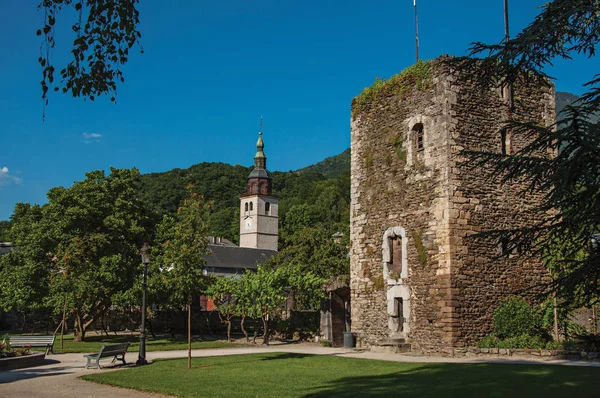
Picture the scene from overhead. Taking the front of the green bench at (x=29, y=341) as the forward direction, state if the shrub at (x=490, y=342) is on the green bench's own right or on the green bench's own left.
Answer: on the green bench's own left

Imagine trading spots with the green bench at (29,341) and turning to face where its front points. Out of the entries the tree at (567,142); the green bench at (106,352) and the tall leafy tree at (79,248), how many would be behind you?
1

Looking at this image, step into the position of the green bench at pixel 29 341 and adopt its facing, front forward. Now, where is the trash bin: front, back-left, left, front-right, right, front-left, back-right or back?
left

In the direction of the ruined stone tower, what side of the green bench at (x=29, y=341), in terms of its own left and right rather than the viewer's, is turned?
left

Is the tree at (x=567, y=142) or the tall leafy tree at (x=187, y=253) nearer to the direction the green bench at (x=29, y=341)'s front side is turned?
the tree

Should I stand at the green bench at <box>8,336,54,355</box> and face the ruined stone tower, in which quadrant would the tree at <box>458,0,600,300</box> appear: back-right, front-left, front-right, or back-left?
front-right

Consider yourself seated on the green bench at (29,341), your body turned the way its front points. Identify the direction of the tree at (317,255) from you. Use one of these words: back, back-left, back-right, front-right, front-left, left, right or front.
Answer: back-left

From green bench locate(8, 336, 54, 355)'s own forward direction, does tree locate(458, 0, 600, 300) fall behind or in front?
in front

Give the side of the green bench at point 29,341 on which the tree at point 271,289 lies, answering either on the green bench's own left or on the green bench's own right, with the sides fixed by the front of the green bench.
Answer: on the green bench's own left

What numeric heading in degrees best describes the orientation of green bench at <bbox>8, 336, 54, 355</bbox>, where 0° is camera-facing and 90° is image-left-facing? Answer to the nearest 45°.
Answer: approximately 0°

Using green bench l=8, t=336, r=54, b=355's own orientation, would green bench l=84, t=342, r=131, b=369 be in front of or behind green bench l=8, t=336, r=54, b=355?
in front

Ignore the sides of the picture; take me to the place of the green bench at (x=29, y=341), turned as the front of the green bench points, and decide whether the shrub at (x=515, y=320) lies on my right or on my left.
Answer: on my left
